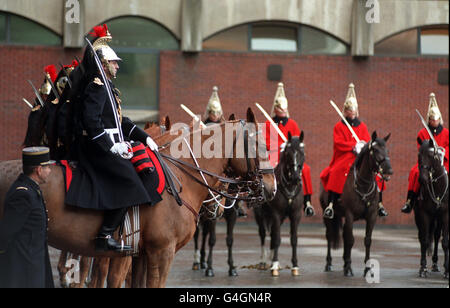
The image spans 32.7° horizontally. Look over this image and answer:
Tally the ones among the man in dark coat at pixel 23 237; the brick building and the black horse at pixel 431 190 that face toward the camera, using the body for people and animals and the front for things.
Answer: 2

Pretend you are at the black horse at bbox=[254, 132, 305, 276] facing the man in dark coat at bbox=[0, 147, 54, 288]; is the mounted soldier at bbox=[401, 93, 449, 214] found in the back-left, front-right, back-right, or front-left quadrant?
back-left

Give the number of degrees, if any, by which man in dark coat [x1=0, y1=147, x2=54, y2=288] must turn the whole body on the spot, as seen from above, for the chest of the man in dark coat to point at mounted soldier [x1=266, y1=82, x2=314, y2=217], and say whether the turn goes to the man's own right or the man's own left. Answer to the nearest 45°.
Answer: approximately 45° to the man's own left

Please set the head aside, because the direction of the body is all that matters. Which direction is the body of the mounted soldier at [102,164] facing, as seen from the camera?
to the viewer's right

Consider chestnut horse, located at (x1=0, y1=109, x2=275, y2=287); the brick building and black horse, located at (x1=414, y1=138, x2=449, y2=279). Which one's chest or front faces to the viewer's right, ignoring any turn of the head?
the chestnut horse

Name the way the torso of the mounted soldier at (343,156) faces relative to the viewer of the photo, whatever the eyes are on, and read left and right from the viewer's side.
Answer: facing the viewer and to the right of the viewer

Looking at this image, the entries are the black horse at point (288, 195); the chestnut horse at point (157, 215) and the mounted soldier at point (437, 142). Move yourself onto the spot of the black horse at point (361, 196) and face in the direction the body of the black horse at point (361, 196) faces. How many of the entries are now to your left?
1

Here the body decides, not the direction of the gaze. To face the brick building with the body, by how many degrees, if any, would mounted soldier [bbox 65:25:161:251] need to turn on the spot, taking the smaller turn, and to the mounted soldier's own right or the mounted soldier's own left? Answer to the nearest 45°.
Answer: approximately 90° to the mounted soldier's own left

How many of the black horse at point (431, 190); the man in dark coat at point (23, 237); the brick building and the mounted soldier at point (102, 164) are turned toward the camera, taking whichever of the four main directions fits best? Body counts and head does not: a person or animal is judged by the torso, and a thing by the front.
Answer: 2

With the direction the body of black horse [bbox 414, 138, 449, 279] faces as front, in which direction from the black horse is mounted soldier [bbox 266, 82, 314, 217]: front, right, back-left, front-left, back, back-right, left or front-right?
right

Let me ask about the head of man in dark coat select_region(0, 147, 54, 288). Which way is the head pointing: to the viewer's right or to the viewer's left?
to the viewer's right

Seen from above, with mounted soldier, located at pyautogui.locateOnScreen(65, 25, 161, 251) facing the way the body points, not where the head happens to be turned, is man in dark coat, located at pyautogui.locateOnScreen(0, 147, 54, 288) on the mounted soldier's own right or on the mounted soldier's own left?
on the mounted soldier's own right

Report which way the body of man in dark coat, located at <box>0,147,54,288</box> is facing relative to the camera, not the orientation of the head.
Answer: to the viewer's right

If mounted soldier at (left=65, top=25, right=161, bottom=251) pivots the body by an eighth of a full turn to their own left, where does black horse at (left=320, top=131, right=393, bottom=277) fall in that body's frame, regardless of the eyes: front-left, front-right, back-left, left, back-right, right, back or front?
front

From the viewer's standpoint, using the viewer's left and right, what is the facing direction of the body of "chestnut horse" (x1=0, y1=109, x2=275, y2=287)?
facing to the right of the viewer

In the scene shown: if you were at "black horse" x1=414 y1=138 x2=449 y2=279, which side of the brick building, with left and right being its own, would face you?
front
